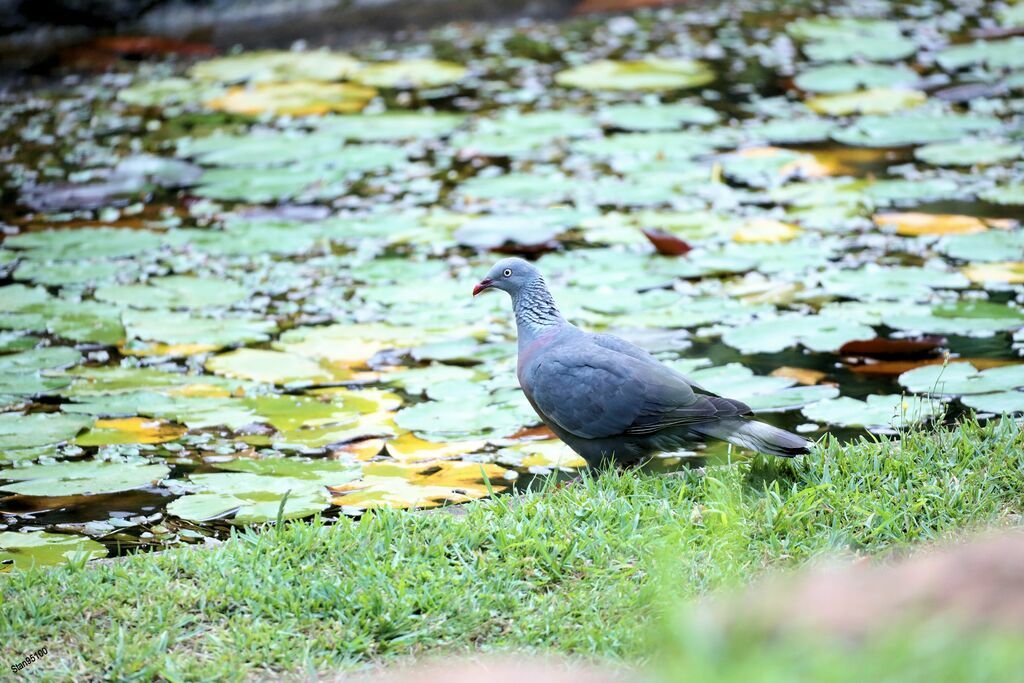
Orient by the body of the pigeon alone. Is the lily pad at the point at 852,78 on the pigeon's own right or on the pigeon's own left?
on the pigeon's own right

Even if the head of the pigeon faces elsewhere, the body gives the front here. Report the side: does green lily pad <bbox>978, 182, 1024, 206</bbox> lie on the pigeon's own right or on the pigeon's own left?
on the pigeon's own right

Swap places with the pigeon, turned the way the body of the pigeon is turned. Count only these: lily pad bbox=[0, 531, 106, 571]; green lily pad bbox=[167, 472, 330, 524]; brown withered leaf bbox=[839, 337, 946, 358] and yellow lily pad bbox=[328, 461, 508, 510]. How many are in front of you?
3

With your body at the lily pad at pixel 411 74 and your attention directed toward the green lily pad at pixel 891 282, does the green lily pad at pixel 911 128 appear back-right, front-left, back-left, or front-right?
front-left

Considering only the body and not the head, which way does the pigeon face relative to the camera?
to the viewer's left

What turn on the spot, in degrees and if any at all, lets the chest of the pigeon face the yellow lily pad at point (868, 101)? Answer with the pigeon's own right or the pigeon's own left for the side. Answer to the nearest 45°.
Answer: approximately 90° to the pigeon's own right

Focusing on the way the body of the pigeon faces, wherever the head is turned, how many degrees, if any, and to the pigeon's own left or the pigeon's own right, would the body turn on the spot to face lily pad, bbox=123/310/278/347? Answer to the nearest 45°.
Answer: approximately 45° to the pigeon's own right

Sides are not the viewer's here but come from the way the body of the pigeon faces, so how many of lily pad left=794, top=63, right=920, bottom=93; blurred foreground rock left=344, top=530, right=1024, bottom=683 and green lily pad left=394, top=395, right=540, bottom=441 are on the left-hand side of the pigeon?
1

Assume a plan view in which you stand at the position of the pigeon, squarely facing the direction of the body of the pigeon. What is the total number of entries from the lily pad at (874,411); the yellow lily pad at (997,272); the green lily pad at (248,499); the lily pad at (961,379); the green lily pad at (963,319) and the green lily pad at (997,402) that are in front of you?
1

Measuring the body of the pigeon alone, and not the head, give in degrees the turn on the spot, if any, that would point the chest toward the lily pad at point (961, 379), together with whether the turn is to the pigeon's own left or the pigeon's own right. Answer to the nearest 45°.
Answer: approximately 135° to the pigeon's own right

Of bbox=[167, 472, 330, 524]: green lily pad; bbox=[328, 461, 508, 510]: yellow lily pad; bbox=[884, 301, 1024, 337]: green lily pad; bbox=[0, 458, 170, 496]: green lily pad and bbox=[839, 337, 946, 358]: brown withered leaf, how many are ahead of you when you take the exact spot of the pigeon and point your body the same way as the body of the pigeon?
3

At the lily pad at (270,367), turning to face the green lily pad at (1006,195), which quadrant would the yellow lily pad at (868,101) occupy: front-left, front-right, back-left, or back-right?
front-left

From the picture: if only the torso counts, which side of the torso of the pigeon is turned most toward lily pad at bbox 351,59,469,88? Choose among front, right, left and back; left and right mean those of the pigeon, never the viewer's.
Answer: right

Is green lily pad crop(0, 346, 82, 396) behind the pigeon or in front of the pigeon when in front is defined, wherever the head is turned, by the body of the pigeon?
in front

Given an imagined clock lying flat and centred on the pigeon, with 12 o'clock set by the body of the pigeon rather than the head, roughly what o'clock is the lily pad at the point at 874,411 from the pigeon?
The lily pad is roughly at 5 o'clock from the pigeon.
